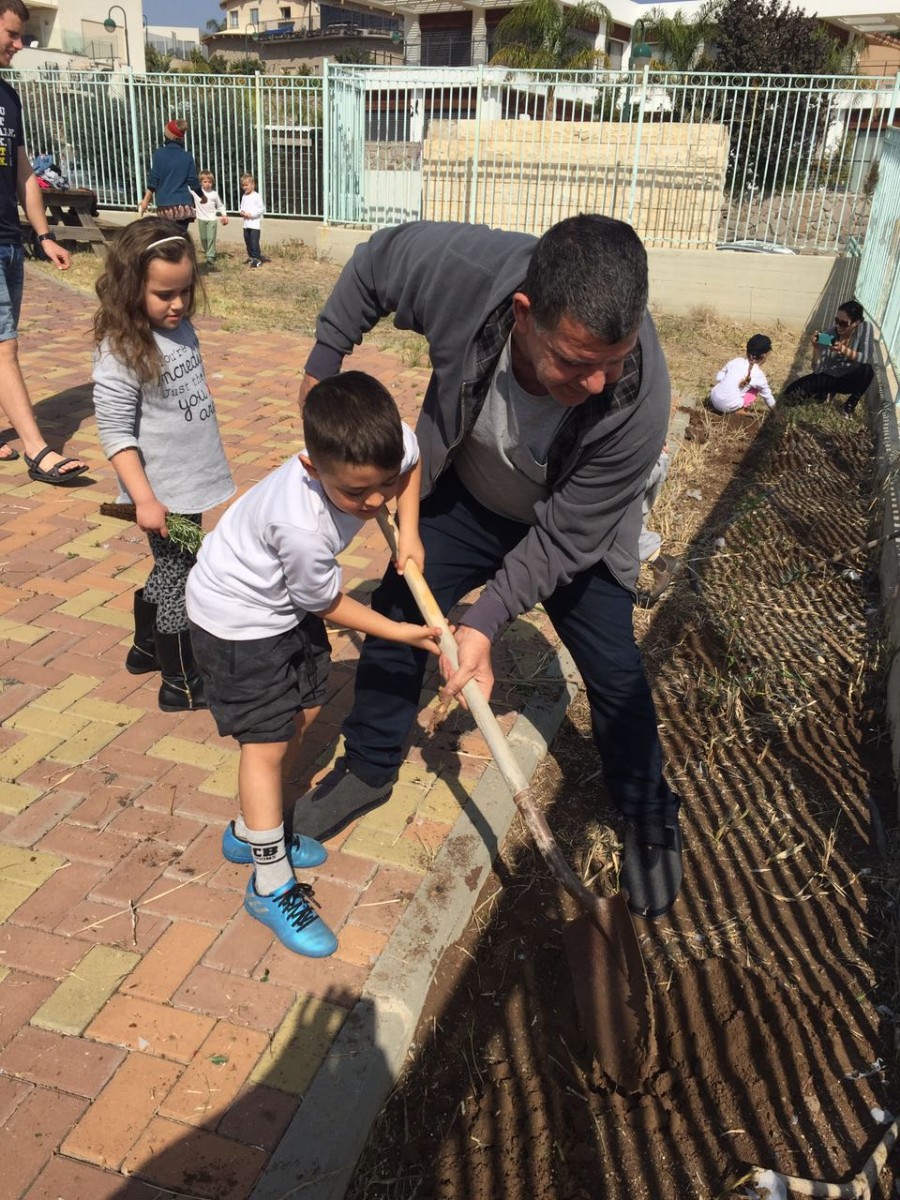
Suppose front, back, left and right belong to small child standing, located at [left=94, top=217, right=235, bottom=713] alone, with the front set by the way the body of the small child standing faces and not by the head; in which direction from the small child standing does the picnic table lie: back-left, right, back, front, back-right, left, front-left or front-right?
back-left

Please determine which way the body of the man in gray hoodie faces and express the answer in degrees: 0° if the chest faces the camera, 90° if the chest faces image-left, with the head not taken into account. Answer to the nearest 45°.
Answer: approximately 0°

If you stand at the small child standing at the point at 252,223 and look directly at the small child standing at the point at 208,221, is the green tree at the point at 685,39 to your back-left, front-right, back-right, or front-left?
back-right

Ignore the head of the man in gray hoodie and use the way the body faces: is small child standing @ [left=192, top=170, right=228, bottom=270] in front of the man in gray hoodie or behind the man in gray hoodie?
behind

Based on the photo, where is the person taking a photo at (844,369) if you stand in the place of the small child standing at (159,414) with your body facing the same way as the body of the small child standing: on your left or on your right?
on your left
